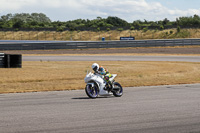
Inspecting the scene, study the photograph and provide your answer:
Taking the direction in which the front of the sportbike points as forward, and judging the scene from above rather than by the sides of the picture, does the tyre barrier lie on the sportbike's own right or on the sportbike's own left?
on the sportbike's own right

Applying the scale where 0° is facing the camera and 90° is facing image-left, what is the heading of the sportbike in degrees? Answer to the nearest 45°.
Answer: approximately 45°
